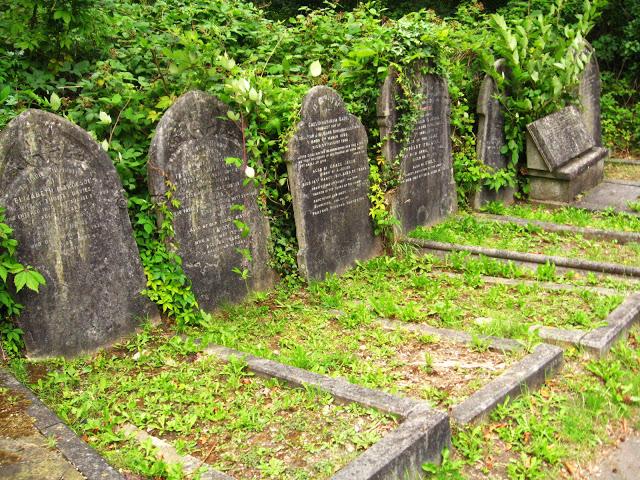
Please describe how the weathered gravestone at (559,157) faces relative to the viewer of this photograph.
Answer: facing the viewer and to the right of the viewer

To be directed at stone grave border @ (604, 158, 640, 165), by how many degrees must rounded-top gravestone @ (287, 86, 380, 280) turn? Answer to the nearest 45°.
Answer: approximately 90° to its left

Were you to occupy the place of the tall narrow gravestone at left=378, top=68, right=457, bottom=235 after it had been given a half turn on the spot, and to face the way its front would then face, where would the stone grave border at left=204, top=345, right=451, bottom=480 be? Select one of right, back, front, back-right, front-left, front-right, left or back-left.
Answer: back-left

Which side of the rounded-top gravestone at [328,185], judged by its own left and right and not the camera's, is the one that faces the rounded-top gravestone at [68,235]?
right

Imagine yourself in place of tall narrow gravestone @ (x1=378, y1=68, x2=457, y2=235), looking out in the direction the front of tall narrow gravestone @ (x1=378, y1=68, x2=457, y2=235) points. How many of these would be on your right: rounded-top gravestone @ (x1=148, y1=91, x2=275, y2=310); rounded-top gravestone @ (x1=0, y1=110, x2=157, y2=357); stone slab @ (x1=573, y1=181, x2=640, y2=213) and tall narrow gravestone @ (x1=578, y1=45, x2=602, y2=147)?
2

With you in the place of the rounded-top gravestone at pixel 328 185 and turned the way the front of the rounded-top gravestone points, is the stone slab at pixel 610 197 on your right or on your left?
on your left
